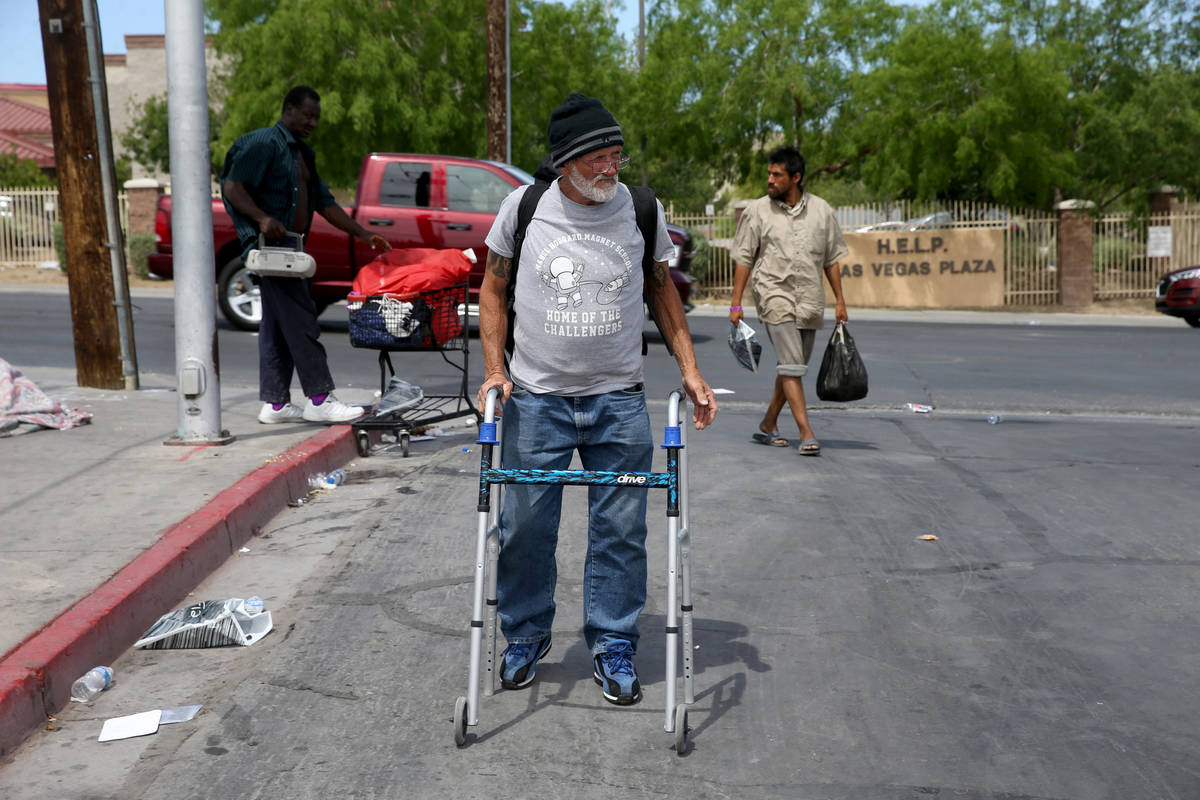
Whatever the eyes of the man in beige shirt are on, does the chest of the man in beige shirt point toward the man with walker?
yes

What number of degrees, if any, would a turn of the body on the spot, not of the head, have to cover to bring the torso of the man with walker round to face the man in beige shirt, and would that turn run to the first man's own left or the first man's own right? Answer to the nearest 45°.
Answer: approximately 180°

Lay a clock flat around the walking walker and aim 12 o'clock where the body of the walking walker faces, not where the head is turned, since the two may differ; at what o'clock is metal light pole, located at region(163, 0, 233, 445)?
The metal light pole is roughly at 5 o'clock from the walking walker.

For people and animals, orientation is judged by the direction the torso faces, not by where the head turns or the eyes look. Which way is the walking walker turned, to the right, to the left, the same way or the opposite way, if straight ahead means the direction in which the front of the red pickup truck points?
to the right

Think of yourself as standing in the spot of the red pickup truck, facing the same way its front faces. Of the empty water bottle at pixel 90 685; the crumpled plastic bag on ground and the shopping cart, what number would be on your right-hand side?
3

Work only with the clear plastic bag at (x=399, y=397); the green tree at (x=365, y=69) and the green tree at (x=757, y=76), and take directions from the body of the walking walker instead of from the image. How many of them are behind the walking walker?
3

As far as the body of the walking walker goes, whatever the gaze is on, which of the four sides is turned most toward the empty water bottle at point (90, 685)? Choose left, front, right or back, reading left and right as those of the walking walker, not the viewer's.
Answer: right

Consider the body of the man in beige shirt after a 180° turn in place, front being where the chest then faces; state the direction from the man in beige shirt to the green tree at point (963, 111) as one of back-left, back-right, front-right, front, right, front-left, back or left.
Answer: front

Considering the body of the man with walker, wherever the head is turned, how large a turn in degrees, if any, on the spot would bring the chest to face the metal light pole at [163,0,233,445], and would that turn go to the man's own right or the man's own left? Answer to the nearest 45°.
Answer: approximately 135° to the man's own right

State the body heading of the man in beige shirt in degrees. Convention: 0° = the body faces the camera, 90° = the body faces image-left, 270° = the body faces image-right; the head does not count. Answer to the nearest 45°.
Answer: approximately 0°

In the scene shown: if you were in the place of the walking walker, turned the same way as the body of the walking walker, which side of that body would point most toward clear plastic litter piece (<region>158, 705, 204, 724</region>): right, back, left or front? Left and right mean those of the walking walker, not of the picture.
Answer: right

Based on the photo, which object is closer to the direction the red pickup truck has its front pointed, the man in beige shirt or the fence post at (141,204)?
the man in beige shirt

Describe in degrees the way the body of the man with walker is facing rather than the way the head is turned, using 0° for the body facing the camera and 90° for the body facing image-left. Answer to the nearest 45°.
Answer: approximately 0°
